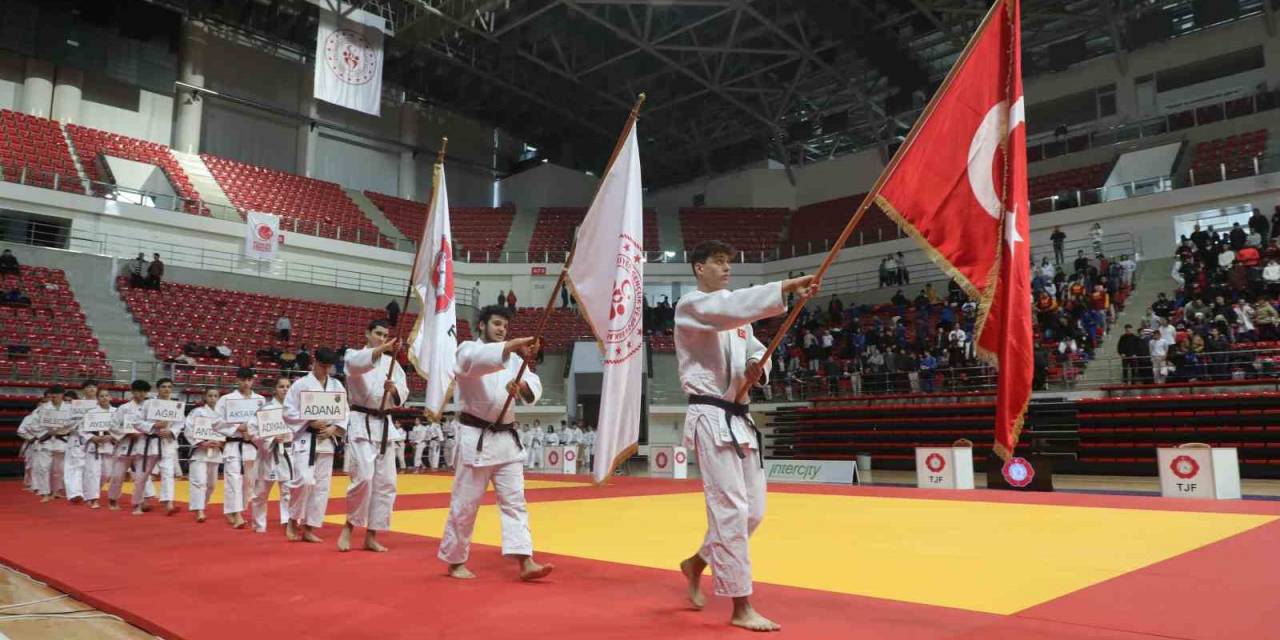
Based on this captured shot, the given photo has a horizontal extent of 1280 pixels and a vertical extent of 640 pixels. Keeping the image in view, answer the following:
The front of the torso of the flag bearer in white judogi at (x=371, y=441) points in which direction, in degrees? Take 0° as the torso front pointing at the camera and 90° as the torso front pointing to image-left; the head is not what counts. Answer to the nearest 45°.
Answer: approximately 315°

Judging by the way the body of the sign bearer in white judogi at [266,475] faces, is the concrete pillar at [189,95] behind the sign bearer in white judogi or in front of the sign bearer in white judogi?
behind

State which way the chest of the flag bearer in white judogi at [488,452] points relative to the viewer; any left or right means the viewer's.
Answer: facing the viewer and to the right of the viewer

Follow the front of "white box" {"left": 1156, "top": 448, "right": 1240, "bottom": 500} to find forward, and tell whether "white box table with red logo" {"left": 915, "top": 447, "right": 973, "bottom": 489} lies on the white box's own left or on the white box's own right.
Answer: on the white box's own right

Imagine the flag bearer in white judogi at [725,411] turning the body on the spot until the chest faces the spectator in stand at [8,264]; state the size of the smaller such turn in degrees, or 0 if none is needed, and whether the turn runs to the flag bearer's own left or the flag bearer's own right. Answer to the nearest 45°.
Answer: approximately 180°

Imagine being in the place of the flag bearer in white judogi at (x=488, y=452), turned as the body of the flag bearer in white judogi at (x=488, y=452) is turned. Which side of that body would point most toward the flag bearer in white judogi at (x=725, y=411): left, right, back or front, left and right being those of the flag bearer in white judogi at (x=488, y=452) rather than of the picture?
front

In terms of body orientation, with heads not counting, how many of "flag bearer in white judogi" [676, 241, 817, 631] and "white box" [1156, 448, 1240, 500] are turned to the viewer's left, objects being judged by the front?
0

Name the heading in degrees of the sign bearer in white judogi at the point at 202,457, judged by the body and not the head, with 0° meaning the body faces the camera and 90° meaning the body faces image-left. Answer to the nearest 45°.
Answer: approximately 315°
